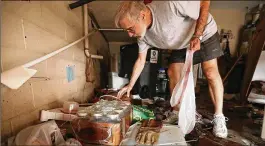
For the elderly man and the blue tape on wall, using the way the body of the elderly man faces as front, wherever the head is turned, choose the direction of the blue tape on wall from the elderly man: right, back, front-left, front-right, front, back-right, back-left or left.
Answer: right

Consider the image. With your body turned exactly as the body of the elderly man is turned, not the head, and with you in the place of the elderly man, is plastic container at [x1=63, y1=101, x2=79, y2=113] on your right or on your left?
on your right

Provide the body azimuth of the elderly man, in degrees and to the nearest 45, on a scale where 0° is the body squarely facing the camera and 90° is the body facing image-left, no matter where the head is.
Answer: approximately 45°
